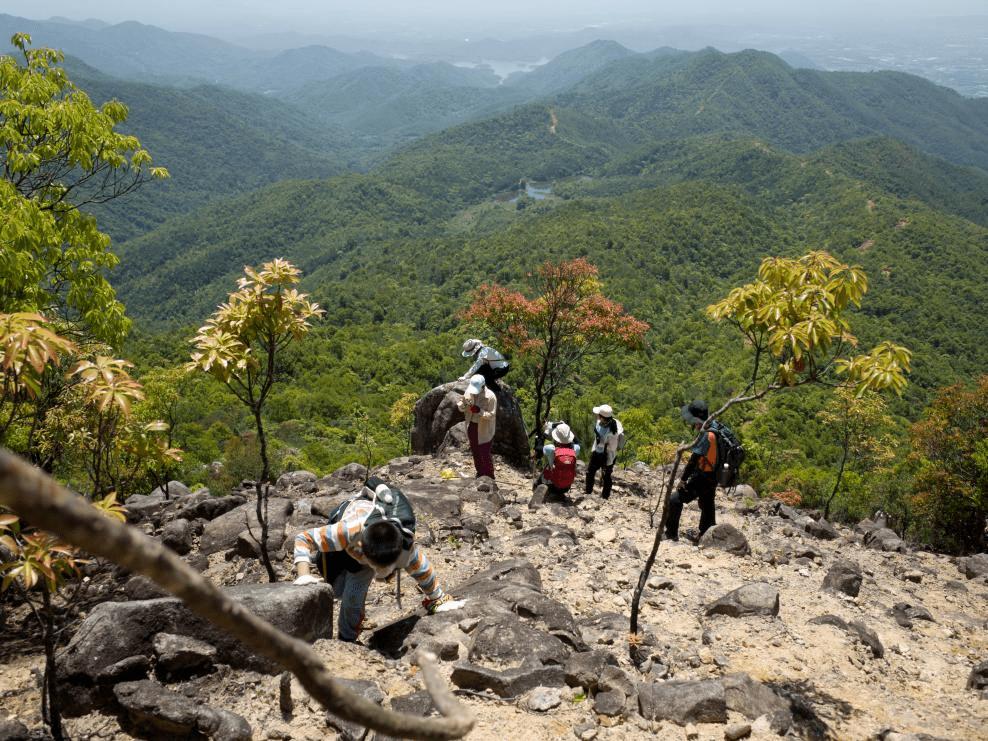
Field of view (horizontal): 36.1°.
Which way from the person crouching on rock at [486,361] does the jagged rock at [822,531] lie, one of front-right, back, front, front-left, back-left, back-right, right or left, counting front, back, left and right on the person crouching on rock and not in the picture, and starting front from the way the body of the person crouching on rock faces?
back

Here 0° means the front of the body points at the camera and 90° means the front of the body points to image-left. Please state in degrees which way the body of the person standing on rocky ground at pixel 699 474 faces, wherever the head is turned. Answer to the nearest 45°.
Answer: approximately 90°

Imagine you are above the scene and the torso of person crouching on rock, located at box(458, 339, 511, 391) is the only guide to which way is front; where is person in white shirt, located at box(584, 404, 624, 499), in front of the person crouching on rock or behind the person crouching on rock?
behind

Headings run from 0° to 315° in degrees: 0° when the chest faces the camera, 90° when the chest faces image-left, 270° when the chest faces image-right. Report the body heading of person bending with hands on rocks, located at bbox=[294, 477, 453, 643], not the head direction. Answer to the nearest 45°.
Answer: approximately 0°

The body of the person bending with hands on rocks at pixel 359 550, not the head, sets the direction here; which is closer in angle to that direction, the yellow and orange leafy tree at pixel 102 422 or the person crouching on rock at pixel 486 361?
the yellow and orange leafy tree

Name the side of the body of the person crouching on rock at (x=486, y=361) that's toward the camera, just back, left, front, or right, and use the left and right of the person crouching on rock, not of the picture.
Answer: left

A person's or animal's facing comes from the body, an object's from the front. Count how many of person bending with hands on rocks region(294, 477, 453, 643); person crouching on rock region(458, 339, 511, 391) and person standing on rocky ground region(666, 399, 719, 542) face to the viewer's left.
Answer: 2

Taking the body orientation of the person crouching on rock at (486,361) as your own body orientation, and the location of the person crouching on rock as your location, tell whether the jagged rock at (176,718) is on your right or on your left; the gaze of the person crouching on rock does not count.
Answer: on your left
